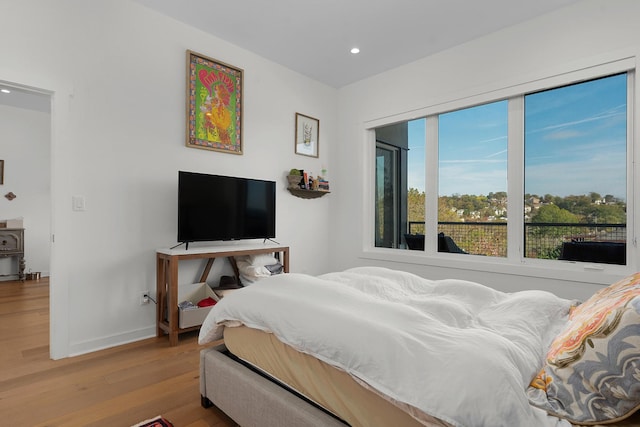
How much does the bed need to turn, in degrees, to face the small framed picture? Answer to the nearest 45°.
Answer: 0° — it already faces it

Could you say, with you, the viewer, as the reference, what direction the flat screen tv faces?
facing the viewer and to the right of the viewer

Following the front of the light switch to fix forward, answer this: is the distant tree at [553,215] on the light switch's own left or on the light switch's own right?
on the light switch's own left

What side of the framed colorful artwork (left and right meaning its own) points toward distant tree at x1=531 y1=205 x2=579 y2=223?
left

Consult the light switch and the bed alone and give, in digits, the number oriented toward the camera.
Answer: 1

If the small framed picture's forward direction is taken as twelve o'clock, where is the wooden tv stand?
The wooden tv stand is roughly at 3 o'clock from the small framed picture.

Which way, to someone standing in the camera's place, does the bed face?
facing away from the viewer and to the left of the viewer

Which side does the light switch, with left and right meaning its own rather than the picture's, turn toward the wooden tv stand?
left

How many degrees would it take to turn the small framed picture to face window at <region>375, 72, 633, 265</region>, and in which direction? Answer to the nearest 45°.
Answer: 0° — it already faces it

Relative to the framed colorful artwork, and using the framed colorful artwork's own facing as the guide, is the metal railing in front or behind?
in front
